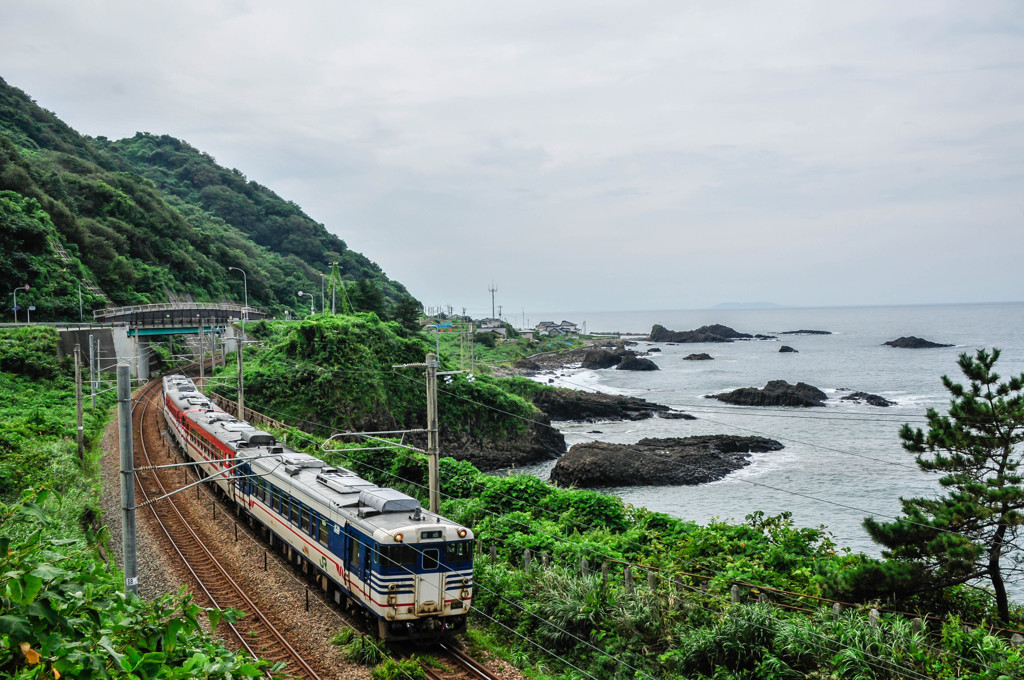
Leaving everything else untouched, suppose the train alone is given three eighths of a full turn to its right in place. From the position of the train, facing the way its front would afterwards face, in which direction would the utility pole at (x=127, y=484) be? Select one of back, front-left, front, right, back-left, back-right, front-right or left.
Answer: front-left

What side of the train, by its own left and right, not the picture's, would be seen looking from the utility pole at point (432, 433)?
left

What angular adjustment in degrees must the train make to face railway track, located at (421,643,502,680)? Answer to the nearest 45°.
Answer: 0° — it already faces it

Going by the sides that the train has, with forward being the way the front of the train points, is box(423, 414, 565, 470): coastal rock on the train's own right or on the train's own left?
on the train's own left

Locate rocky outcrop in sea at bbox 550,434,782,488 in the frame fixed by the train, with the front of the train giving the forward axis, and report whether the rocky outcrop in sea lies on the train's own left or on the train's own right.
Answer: on the train's own left
